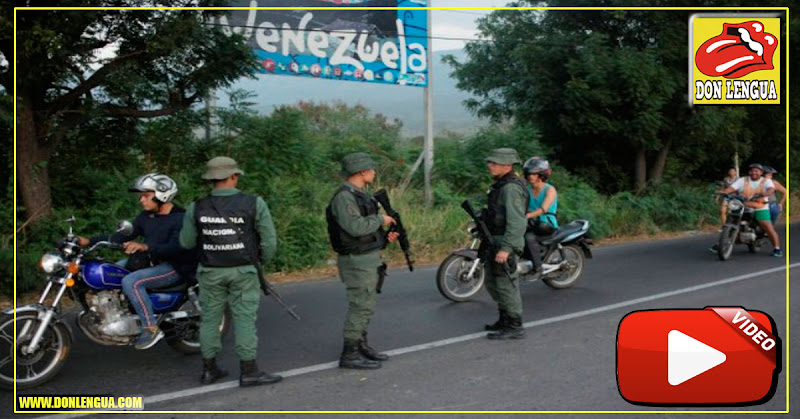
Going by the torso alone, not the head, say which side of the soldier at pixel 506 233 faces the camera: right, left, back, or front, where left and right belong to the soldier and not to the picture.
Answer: left

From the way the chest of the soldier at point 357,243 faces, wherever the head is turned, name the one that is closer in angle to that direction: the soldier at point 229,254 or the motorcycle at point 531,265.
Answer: the motorcycle

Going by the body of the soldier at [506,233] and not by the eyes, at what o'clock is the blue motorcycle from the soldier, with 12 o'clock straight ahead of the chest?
The blue motorcycle is roughly at 11 o'clock from the soldier.

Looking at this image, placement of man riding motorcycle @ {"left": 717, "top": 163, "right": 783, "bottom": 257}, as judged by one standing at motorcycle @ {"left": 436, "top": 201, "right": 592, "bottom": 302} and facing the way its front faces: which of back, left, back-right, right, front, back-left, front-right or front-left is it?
back-right

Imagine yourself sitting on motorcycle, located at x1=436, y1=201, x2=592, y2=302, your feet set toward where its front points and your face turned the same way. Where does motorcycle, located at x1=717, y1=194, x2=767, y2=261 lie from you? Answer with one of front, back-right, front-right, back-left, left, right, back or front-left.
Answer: back-right

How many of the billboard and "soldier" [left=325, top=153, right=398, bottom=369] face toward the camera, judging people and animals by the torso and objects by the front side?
1

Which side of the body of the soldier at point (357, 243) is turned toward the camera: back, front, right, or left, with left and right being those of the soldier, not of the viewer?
right

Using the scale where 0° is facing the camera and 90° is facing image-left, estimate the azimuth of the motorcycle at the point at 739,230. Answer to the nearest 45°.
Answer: approximately 45°

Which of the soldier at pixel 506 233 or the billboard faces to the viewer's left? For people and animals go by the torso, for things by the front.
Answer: the soldier

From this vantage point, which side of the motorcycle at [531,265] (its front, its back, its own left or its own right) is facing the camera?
left
